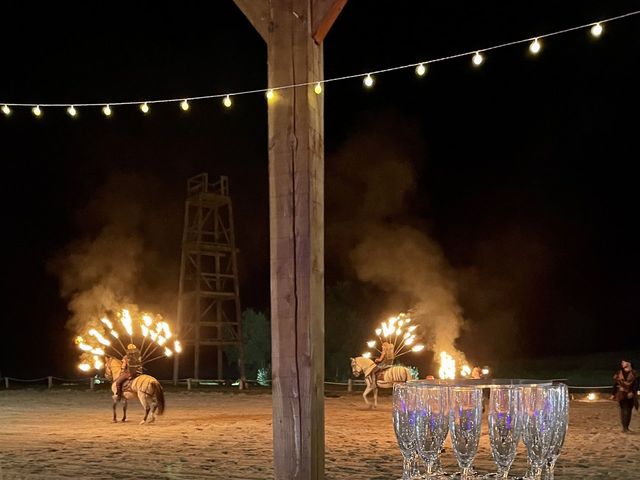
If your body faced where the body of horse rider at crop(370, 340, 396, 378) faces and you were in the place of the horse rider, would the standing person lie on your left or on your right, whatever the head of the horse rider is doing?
on your left

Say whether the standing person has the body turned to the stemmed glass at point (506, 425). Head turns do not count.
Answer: yes

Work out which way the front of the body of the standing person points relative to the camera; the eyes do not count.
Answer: toward the camera

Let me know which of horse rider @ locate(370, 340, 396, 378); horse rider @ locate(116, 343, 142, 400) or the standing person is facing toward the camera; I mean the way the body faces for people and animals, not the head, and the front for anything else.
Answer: the standing person

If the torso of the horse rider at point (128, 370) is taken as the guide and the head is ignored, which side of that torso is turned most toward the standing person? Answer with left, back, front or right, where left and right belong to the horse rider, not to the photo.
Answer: back

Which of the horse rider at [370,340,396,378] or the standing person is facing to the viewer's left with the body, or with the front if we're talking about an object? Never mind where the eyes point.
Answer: the horse rider

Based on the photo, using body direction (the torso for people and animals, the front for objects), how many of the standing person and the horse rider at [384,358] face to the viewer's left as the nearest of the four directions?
1

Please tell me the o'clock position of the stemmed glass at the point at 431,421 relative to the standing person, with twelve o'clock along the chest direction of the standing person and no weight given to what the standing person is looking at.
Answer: The stemmed glass is roughly at 12 o'clock from the standing person.

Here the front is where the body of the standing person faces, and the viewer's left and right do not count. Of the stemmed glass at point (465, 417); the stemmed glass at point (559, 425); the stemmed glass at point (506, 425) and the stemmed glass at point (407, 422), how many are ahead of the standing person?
4

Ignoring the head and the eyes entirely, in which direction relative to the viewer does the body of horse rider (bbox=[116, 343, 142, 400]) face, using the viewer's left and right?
facing away from the viewer and to the left of the viewer

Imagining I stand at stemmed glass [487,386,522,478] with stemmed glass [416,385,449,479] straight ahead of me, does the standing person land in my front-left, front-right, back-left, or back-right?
back-right

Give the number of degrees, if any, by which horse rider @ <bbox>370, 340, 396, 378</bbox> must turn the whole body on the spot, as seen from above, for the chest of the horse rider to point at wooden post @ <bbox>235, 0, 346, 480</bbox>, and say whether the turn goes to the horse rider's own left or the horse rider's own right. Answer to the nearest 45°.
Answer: approximately 90° to the horse rider's own left

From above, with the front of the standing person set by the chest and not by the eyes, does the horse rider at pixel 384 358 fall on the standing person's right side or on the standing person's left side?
on the standing person's right side

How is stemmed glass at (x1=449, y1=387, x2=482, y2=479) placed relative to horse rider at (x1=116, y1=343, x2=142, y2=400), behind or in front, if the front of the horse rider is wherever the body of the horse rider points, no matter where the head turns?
behind

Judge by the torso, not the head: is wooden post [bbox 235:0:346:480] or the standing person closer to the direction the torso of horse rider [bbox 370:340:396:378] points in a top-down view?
the wooden post

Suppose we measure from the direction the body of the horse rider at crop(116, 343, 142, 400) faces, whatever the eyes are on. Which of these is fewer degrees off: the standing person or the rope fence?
the rope fence

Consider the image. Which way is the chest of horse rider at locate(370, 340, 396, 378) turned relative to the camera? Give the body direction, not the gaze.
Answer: to the viewer's left
